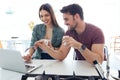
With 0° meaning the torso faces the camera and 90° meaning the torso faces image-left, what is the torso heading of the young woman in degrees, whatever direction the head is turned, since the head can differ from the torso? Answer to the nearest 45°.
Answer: approximately 0°

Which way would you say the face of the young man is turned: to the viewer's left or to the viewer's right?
to the viewer's left

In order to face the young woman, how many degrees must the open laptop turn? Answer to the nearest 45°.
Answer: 0° — it already faces them

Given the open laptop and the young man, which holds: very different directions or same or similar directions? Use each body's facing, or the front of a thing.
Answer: very different directions

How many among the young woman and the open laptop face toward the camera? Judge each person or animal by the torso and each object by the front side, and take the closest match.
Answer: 1

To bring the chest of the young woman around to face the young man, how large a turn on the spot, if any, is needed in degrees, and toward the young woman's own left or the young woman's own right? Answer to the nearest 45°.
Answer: approximately 45° to the young woman's own left

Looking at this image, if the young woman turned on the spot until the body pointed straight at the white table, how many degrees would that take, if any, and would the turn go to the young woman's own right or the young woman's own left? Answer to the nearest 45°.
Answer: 0° — they already face it

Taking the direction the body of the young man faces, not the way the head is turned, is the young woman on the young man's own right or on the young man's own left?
on the young man's own right

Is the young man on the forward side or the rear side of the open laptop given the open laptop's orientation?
on the forward side

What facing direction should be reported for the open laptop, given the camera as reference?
facing away from the viewer and to the right of the viewer

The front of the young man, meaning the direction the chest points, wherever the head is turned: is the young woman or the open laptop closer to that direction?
the open laptop

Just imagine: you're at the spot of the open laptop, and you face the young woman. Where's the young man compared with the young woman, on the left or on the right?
right
